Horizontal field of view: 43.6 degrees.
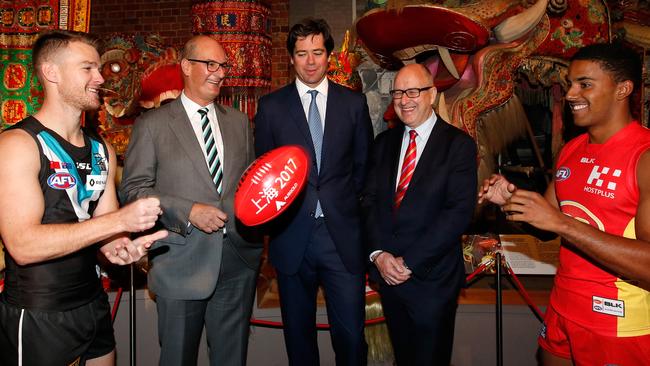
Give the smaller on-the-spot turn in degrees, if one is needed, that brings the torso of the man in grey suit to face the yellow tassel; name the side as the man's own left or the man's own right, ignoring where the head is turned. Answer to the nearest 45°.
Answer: approximately 90° to the man's own left

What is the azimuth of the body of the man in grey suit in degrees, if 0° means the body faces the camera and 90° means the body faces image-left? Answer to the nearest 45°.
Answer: approximately 315°

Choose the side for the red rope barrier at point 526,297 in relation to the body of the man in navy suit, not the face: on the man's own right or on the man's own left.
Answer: on the man's own left

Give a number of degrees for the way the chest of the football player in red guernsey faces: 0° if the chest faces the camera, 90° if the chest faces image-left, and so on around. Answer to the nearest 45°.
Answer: approximately 45°

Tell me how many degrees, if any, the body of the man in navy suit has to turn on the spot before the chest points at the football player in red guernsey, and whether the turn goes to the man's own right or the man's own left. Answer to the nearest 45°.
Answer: approximately 45° to the man's own left

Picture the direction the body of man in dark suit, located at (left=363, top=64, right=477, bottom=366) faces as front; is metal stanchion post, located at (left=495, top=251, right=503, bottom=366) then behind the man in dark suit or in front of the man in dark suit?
behind

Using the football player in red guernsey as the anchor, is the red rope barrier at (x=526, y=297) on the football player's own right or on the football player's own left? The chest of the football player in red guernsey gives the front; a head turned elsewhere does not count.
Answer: on the football player's own right
